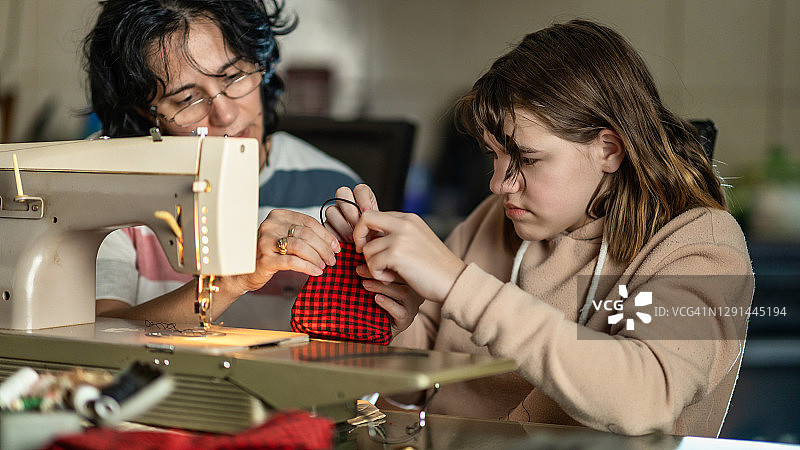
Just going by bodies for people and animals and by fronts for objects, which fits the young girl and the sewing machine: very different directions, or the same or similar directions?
very different directions

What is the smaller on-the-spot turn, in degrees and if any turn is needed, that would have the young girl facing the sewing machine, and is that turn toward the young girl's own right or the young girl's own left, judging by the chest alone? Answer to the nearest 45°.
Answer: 0° — they already face it

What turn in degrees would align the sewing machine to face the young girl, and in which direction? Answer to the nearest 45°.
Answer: approximately 45° to its right

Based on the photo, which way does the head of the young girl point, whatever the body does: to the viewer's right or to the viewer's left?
to the viewer's left

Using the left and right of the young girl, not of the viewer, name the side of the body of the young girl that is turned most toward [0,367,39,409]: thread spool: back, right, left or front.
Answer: front

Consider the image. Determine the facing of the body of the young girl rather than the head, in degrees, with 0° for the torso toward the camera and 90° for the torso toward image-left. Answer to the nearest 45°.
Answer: approximately 45°

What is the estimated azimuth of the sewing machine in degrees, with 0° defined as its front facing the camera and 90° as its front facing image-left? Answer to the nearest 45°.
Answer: approximately 225°

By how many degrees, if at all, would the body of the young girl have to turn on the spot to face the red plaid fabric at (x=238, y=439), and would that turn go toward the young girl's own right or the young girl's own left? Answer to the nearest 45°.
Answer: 0° — they already face it
